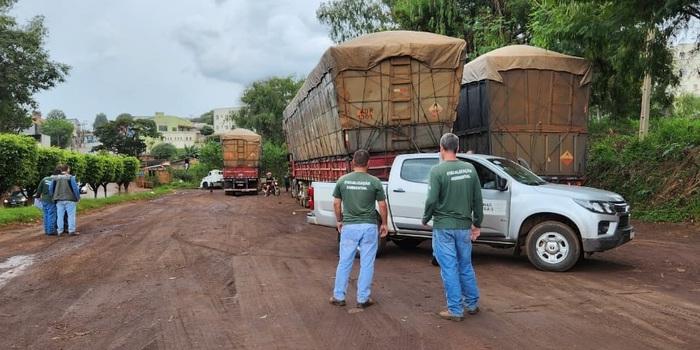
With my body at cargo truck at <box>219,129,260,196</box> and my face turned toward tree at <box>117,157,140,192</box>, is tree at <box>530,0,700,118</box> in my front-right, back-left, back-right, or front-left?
back-left

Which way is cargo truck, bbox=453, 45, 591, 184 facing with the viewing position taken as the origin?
facing away from the viewer and to the left of the viewer

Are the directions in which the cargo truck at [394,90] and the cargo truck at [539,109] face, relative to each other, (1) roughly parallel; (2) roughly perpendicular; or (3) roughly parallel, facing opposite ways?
roughly parallel

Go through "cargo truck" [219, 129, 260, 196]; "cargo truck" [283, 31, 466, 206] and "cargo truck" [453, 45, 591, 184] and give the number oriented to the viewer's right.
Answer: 0

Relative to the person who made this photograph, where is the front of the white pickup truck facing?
facing the viewer and to the right of the viewer

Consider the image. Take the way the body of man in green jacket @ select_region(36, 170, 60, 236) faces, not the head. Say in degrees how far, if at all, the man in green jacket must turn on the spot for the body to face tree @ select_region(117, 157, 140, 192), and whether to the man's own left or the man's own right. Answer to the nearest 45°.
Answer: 0° — they already face it

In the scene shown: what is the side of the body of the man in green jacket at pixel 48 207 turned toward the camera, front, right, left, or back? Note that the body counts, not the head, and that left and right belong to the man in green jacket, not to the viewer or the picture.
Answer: back
